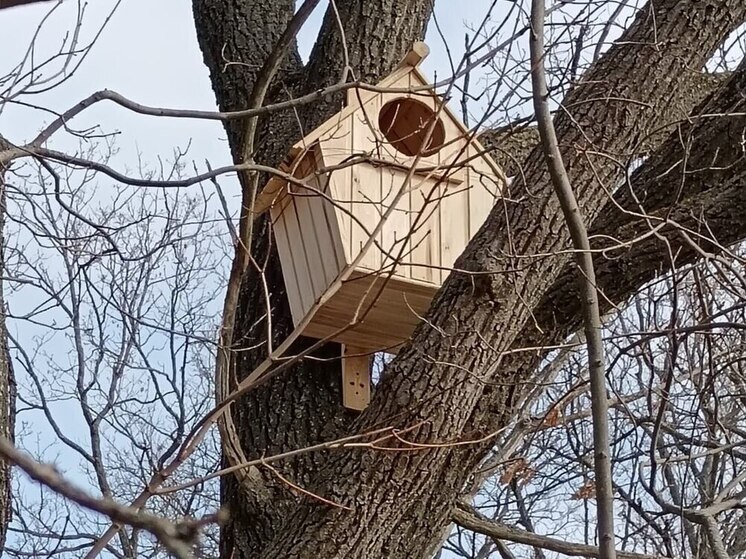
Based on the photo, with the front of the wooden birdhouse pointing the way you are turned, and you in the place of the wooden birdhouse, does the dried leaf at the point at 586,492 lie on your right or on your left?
on your left

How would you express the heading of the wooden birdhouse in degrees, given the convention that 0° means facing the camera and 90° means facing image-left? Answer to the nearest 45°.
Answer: approximately 315°
